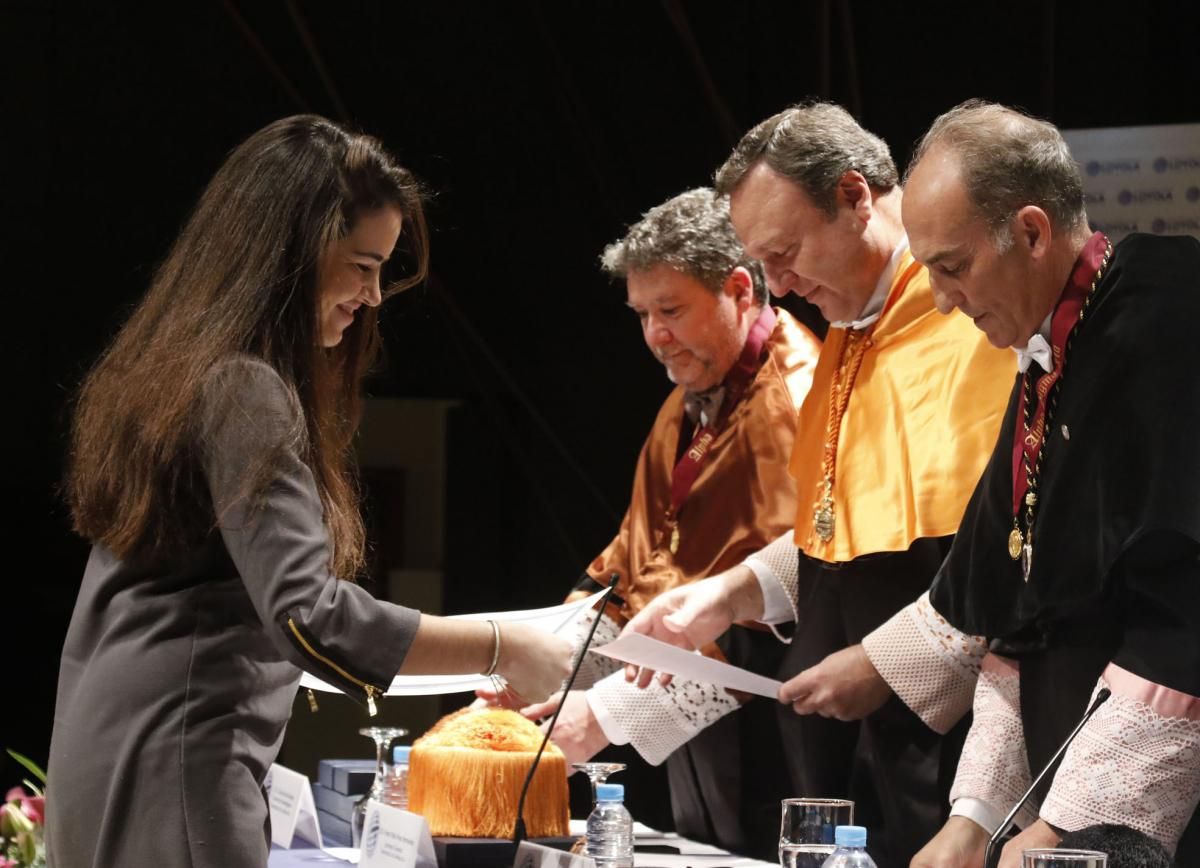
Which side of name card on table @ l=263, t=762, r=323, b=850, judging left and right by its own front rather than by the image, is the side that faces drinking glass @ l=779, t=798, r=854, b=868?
left

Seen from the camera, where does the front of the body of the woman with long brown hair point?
to the viewer's right

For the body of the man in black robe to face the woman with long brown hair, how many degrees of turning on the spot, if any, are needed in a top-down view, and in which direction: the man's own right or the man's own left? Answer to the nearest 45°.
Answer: approximately 45° to the man's own right

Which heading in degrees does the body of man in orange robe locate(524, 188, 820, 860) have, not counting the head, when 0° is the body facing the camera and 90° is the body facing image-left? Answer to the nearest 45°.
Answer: approximately 45°

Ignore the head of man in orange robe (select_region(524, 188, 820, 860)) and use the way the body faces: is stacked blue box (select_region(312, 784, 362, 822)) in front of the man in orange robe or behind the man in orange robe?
in front

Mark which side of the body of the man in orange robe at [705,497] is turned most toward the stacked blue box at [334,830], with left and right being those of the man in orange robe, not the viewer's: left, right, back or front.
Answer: front

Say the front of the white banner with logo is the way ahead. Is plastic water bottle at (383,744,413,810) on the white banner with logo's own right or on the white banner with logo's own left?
on the white banner with logo's own right

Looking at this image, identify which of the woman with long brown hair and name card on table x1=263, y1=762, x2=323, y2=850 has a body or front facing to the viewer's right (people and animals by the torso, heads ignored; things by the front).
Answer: the woman with long brown hair

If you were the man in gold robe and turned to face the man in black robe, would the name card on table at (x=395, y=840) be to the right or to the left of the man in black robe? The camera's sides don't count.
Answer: right

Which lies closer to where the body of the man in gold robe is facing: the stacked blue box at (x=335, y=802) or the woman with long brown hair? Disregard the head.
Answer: the woman with long brown hair

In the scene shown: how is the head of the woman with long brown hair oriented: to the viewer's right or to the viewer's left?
to the viewer's right
